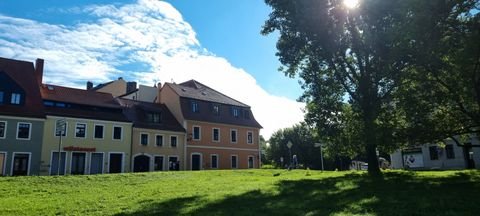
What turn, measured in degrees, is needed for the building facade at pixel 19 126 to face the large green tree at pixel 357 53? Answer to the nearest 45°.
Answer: approximately 45° to its left

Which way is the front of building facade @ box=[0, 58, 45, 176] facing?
toward the camera

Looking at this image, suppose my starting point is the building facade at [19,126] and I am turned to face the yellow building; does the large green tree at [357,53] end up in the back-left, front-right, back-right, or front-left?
front-right

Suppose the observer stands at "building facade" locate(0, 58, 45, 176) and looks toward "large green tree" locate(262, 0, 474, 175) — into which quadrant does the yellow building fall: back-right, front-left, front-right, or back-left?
front-left

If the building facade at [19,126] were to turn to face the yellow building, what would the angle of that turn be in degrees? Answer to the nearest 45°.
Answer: approximately 90° to its left
